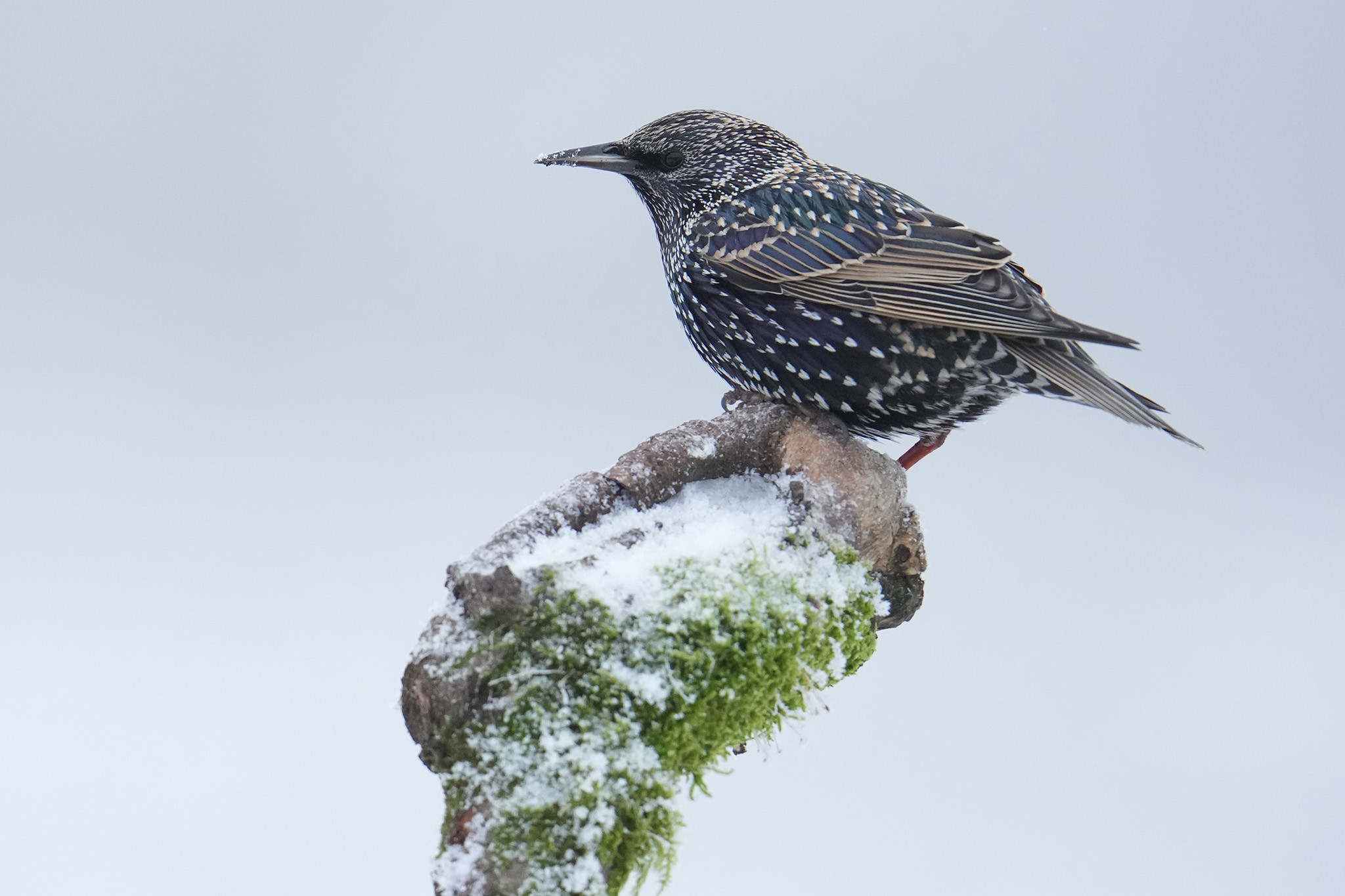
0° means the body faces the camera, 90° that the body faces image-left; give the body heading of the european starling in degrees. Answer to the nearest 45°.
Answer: approximately 90°
